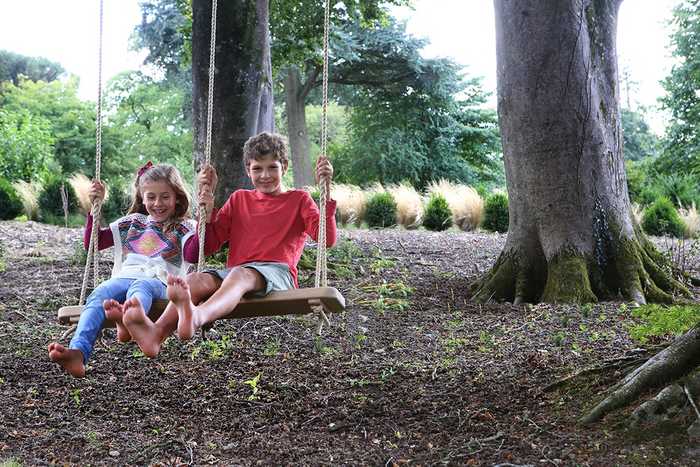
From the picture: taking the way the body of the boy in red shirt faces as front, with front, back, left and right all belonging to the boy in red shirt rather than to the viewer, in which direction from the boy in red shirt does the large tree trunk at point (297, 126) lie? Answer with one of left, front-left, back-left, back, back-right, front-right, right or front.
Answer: back-right

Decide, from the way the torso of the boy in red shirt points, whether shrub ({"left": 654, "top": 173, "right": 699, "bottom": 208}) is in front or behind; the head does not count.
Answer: behind

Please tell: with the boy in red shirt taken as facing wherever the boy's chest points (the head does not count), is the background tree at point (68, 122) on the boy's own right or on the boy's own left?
on the boy's own right

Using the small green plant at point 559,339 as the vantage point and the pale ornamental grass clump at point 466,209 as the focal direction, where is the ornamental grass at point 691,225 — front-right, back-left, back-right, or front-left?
front-right

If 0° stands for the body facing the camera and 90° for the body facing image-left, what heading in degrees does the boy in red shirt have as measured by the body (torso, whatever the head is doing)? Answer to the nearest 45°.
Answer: approximately 45°

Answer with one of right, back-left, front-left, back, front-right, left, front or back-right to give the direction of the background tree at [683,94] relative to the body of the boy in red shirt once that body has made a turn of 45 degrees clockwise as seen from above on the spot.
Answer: back-right

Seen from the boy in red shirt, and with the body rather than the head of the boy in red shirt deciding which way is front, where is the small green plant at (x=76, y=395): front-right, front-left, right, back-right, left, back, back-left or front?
right

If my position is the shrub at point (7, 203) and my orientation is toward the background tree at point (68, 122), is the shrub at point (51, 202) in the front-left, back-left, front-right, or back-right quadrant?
front-right

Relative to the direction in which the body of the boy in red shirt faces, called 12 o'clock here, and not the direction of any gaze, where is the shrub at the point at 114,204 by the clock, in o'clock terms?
The shrub is roughly at 4 o'clock from the boy in red shirt.

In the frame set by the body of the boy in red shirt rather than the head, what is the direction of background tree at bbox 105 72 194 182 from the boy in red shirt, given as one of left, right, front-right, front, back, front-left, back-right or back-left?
back-right

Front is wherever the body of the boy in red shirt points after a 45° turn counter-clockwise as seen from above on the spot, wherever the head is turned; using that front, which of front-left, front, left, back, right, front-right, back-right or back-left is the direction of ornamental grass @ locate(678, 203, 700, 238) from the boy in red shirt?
back-left

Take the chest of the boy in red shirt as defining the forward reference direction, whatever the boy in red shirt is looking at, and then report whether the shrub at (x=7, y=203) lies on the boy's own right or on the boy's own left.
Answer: on the boy's own right

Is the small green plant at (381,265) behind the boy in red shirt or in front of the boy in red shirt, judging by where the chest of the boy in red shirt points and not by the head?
behind

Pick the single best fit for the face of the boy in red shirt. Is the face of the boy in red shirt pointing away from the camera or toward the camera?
toward the camera

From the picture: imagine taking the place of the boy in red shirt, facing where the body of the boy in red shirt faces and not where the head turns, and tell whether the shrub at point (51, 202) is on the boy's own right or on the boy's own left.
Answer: on the boy's own right
